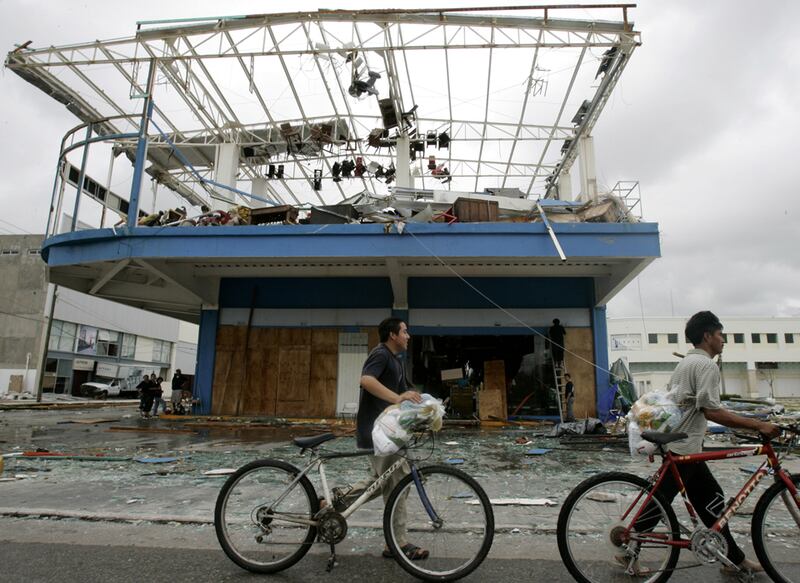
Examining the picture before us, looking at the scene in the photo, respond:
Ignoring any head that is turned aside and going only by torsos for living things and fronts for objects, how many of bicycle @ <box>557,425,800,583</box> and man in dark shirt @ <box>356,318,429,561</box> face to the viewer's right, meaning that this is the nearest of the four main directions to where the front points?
2

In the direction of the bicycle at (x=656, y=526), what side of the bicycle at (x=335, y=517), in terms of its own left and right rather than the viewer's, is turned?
front

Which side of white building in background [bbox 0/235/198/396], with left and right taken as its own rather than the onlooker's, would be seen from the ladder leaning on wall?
front

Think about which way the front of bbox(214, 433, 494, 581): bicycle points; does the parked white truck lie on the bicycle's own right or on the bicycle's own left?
on the bicycle's own left

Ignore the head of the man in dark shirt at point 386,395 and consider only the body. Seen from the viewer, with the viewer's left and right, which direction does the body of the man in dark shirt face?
facing to the right of the viewer

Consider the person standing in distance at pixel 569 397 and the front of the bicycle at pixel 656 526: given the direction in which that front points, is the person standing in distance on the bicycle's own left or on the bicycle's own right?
on the bicycle's own left

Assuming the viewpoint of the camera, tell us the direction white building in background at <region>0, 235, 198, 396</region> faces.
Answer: facing the viewer and to the right of the viewer

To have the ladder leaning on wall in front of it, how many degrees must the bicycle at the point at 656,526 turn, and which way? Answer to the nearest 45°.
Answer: approximately 90° to its left

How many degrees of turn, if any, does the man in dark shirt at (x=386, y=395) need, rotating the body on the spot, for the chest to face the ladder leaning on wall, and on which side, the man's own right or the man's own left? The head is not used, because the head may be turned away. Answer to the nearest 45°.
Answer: approximately 45° to the man's own left

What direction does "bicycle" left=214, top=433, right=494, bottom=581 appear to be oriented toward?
to the viewer's right

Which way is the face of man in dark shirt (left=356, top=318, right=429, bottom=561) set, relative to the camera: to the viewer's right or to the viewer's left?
to the viewer's right

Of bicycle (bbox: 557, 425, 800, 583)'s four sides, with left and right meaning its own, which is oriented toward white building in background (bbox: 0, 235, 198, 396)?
left

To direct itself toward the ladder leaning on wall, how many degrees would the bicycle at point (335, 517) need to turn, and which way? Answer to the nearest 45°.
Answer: approximately 45° to its left

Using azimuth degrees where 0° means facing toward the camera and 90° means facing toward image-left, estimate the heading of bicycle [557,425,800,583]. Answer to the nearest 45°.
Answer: approximately 270°

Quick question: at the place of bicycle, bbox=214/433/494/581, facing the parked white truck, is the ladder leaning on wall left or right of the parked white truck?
right
